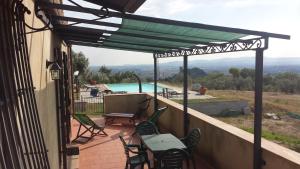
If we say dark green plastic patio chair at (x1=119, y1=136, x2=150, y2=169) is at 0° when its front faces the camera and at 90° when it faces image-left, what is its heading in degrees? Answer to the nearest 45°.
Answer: approximately 270°

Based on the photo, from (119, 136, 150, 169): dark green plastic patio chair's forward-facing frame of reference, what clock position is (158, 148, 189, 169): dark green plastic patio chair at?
(158, 148, 189, 169): dark green plastic patio chair is roughly at 1 o'clock from (119, 136, 150, 169): dark green plastic patio chair.

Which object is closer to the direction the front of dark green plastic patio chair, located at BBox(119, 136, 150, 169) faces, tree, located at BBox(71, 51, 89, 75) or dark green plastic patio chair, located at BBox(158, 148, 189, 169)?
the dark green plastic patio chair, located at BBox(158, 148, 189, 169)

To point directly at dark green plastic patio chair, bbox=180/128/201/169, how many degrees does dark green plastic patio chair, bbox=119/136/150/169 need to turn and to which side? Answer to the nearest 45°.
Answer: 0° — it already faces it

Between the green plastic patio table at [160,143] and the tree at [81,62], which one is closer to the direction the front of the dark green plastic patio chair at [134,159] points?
the green plastic patio table

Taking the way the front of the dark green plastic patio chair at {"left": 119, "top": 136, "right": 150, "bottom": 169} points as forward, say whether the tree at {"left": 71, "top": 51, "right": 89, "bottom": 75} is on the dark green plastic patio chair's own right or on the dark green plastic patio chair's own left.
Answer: on the dark green plastic patio chair's own left
